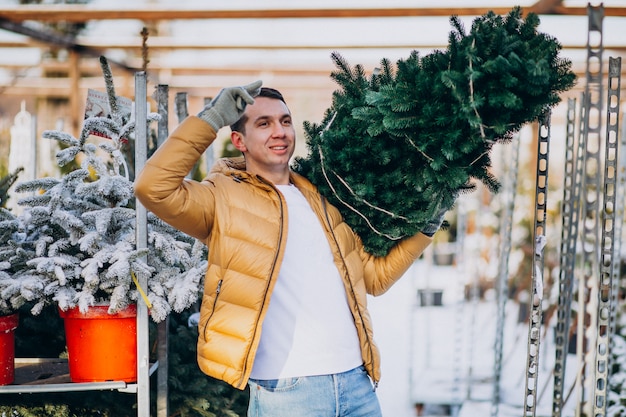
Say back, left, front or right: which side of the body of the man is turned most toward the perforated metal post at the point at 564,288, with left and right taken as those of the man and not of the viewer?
left

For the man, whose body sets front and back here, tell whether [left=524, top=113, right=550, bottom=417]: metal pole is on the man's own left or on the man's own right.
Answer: on the man's own left

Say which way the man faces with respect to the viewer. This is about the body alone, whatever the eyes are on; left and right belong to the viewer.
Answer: facing the viewer and to the right of the viewer

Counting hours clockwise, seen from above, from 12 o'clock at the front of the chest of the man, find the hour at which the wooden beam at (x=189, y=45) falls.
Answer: The wooden beam is roughly at 7 o'clock from the man.
